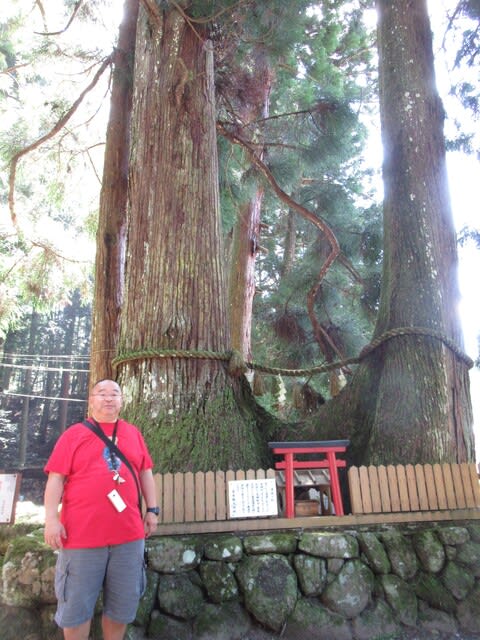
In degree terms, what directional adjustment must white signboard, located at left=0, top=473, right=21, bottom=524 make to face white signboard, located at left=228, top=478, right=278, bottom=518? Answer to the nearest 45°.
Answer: approximately 45° to its left

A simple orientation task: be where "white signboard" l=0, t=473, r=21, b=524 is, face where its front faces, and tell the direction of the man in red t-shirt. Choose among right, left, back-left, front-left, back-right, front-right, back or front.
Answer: front

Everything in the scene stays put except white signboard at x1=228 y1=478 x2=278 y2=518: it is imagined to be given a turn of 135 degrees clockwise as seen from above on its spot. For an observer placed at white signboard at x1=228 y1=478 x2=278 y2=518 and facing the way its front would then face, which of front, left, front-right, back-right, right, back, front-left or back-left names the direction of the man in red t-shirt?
left

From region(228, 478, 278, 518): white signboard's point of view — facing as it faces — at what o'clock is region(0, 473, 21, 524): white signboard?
region(0, 473, 21, 524): white signboard is roughly at 4 o'clock from region(228, 478, 278, 518): white signboard.

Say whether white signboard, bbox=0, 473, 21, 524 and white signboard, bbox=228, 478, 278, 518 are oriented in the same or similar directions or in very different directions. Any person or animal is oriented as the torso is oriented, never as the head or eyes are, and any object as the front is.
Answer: same or similar directions

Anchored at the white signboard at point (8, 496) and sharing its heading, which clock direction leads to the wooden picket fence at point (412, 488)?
The wooden picket fence is roughly at 10 o'clock from the white signboard.

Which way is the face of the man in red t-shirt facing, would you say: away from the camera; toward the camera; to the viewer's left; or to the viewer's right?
toward the camera

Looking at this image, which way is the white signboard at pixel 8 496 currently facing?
toward the camera

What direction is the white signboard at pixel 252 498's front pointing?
toward the camera

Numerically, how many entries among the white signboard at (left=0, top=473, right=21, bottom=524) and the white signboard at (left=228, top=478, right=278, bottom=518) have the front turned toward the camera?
2

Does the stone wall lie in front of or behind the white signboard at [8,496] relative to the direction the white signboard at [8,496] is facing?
in front

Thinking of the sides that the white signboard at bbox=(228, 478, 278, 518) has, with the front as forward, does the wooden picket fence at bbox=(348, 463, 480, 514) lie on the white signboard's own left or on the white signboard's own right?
on the white signboard's own left
